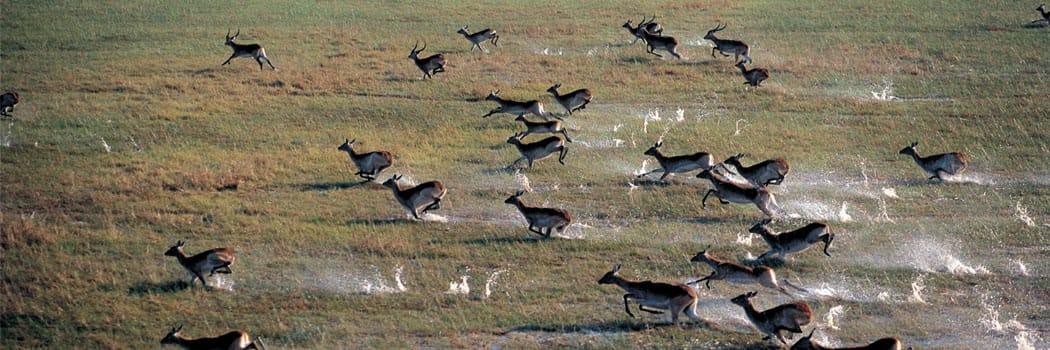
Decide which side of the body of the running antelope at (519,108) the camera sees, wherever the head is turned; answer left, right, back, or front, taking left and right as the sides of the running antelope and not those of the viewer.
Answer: left

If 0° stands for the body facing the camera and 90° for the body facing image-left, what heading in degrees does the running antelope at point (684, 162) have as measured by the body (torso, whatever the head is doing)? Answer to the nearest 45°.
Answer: approximately 90°

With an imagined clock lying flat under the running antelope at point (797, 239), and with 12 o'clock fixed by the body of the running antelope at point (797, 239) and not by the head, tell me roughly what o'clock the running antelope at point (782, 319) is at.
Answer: the running antelope at point (782, 319) is roughly at 9 o'clock from the running antelope at point (797, 239).

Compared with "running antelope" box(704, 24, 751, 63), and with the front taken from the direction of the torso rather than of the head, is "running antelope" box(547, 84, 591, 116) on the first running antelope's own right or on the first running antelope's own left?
on the first running antelope's own left

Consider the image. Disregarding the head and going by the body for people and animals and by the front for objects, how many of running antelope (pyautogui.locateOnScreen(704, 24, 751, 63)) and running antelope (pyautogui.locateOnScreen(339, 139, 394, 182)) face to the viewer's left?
2

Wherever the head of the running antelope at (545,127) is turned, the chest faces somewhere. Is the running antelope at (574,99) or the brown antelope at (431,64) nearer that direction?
the brown antelope

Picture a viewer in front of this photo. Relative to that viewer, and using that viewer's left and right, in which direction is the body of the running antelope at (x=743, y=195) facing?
facing to the left of the viewer

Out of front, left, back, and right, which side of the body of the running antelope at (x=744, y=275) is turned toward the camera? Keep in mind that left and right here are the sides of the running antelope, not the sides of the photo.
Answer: left

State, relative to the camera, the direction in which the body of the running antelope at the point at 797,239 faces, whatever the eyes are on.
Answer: to the viewer's left

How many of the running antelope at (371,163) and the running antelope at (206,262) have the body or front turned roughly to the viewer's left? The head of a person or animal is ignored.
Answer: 2

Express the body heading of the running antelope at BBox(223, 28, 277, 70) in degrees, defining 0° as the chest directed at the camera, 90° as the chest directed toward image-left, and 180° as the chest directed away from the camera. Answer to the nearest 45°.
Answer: approximately 90°

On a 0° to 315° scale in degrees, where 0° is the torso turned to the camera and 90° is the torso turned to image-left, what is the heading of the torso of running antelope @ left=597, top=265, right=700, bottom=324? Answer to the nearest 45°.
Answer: approximately 90°

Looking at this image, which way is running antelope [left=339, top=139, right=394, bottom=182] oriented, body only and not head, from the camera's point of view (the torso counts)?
to the viewer's left
